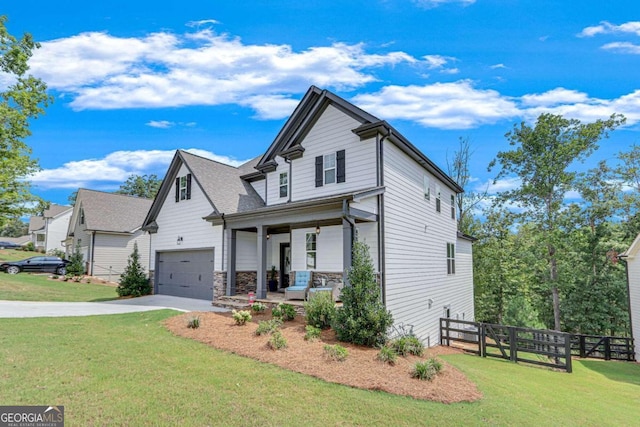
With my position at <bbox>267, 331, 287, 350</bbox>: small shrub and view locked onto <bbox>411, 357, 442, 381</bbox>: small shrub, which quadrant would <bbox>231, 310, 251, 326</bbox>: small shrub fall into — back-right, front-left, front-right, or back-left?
back-left

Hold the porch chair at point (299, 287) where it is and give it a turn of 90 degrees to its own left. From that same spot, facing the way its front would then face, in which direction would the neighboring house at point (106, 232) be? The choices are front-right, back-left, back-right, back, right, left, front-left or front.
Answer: back

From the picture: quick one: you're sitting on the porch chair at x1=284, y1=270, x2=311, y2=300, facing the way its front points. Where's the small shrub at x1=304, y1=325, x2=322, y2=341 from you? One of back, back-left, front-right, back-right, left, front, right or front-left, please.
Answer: front-left

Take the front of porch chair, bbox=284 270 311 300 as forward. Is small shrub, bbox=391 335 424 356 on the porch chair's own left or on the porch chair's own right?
on the porch chair's own left

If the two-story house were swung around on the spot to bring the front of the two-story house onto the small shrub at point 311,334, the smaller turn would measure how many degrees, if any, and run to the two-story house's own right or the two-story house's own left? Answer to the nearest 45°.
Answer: approximately 45° to the two-story house's own left

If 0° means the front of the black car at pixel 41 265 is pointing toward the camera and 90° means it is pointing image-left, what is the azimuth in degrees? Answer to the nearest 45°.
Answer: approximately 90°

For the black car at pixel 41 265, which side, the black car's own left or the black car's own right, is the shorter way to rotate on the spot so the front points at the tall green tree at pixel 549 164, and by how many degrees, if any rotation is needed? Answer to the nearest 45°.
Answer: approximately 135° to the black car's own left

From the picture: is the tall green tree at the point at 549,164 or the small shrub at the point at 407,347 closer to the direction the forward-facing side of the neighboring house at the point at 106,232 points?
the small shrub

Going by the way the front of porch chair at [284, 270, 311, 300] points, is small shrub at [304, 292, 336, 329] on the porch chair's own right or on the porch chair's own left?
on the porch chair's own left

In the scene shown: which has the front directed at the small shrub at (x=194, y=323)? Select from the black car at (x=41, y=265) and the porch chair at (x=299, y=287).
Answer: the porch chair

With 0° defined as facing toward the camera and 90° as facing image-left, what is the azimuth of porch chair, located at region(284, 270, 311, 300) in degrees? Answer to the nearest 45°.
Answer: approximately 45°

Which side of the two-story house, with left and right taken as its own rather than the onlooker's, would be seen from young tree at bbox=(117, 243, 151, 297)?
right

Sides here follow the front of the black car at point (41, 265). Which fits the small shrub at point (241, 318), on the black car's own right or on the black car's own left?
on the black car's own left
